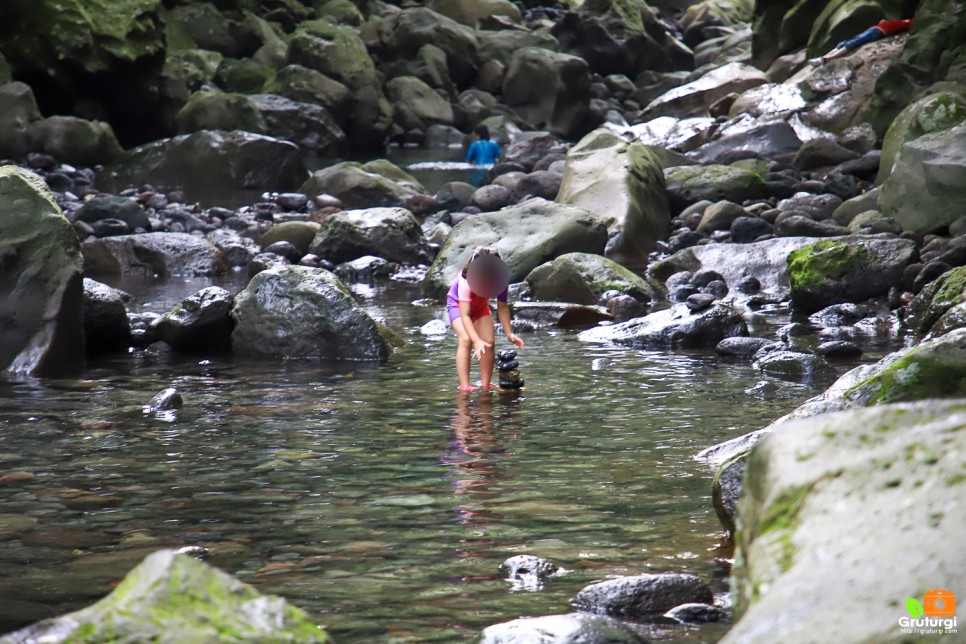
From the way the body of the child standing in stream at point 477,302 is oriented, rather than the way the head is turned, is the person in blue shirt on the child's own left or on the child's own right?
on the child's own left

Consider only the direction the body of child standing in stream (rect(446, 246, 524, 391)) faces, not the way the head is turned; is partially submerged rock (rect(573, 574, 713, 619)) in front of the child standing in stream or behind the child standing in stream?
in front

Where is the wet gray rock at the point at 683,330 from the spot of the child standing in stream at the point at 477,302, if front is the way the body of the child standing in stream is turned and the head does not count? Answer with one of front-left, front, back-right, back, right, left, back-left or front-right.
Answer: left

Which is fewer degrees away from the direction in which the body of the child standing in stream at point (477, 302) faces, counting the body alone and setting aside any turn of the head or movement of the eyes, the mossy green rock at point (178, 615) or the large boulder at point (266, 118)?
the mossy green rock

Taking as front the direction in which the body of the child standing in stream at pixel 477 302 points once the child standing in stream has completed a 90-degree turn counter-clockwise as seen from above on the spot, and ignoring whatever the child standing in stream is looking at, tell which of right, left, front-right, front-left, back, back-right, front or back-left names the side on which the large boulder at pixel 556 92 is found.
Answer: front-left

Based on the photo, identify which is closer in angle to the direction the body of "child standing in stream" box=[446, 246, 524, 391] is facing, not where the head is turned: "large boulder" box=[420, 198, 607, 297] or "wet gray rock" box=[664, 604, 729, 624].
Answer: the wet gray rock

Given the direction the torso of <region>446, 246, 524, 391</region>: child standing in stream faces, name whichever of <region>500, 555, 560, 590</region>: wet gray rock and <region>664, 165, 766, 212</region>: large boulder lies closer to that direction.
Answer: the wet gray rock

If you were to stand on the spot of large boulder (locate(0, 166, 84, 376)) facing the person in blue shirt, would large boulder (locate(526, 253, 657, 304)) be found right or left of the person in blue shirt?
right

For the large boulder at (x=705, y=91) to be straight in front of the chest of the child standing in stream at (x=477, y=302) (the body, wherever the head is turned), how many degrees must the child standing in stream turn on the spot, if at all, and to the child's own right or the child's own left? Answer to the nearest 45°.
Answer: approximately 135° to the child's own left

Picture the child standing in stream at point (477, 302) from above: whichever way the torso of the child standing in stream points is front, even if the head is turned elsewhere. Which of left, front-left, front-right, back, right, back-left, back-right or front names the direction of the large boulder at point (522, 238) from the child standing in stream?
back-left

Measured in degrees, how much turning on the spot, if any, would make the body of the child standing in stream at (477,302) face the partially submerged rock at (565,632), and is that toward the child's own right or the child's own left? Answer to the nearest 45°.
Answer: approximately 45° to the child's own right

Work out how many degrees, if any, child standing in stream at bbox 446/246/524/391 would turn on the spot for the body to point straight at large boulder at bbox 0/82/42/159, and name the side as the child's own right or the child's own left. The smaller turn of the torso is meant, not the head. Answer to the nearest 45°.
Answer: approximately 180°

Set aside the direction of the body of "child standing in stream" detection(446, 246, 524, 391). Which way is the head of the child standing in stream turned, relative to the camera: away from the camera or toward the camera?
toward the camera

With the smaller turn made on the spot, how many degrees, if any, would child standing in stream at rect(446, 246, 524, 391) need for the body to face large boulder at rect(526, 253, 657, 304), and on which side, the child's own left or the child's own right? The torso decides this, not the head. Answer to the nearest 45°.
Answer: approximately 135° to the child's own left
